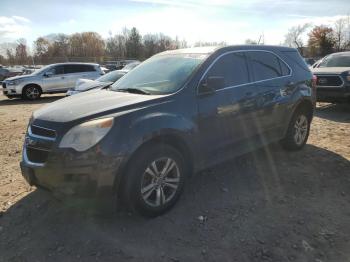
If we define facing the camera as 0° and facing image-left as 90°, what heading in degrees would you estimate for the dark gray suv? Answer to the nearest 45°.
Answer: approximately 45°

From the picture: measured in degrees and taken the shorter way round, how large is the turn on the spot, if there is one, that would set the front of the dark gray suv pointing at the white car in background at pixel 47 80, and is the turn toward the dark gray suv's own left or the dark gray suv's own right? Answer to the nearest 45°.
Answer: approximately 90° to the dark gray suv's own right
